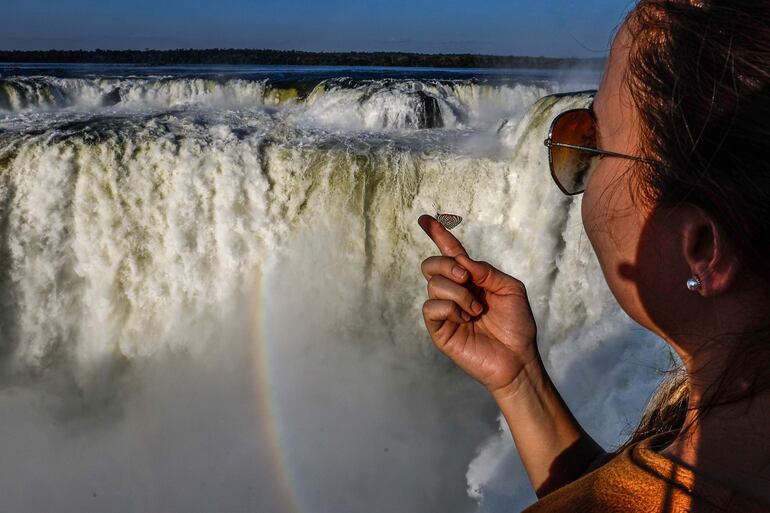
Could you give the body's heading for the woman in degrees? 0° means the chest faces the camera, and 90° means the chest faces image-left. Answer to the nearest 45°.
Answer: approximately 135°

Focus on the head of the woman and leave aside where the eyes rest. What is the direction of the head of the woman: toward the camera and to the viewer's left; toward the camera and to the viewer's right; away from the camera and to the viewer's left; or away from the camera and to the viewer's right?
away from the camera and to the viewer's left
